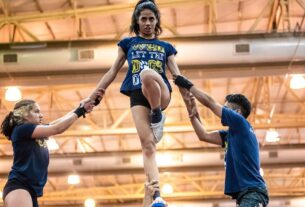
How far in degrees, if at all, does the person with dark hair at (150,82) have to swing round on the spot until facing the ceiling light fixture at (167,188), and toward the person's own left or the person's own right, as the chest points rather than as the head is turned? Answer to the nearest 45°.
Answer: approximately 180°

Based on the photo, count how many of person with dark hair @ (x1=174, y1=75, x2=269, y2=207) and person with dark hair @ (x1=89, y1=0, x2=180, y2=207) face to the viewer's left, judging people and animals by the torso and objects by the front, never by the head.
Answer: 1

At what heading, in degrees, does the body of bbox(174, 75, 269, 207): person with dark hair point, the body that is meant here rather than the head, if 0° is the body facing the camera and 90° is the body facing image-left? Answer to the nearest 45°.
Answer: approximately 90°

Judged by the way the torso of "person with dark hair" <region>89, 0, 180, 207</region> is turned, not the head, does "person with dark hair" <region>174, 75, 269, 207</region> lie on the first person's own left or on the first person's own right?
on the first person's own left

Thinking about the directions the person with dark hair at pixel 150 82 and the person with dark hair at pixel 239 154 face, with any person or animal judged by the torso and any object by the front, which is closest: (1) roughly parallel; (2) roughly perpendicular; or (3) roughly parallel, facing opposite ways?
roughly perpendicular

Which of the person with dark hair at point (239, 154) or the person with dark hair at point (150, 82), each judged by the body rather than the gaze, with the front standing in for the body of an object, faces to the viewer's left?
the person with dark hair at point (239, 154)
